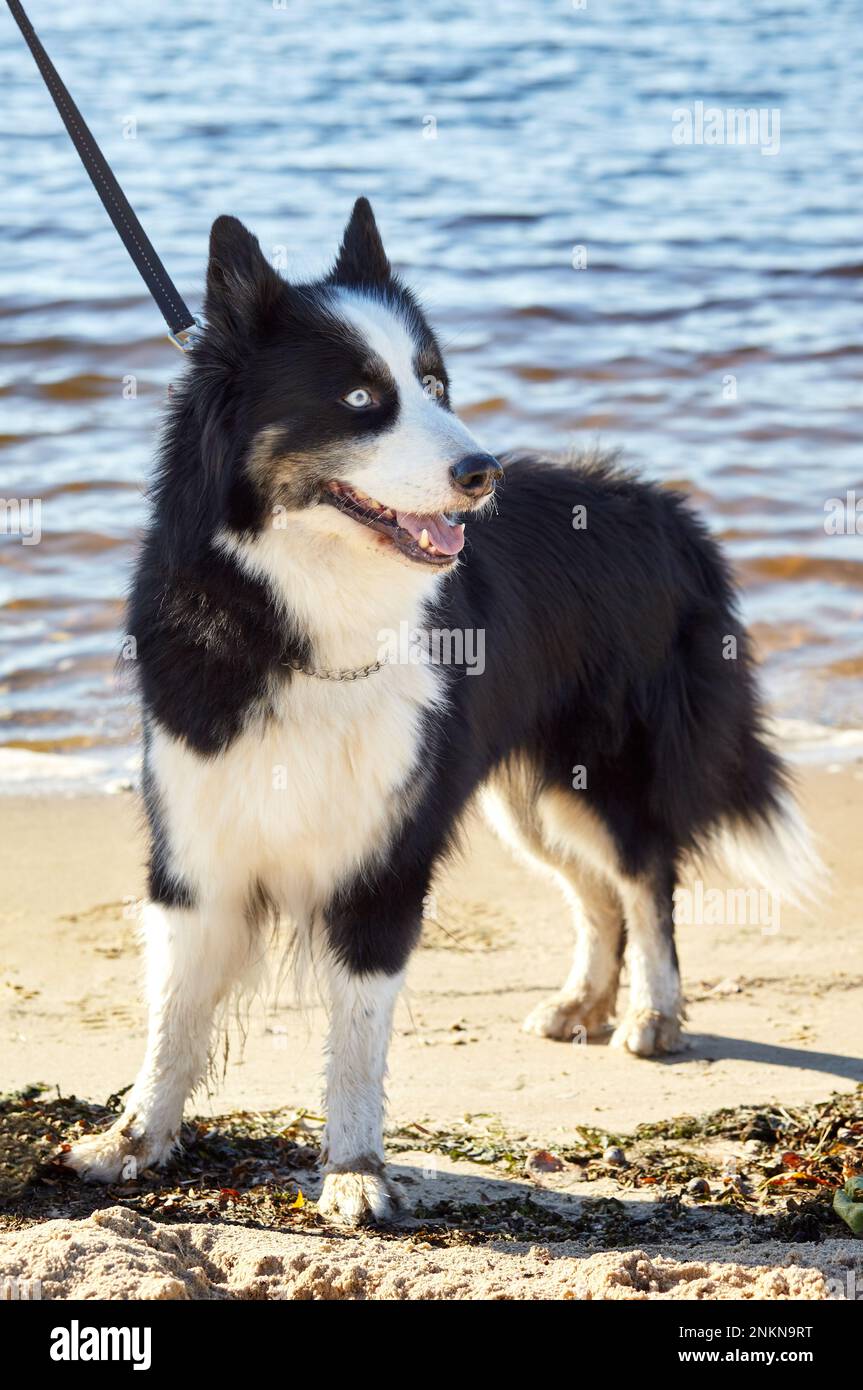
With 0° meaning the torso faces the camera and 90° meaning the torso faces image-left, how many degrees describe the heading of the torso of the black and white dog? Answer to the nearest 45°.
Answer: approximately 45°
